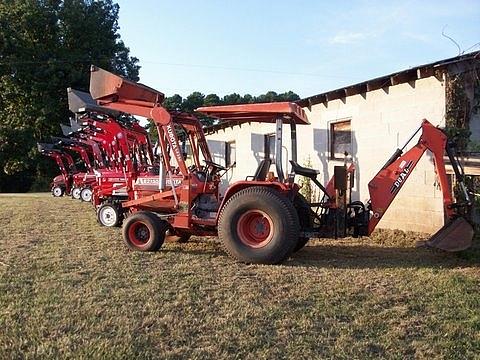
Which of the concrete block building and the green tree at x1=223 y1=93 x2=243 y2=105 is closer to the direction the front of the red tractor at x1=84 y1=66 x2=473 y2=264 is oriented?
the green tree

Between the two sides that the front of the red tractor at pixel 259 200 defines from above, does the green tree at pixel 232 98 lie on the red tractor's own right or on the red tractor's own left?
on the red tractor's own right

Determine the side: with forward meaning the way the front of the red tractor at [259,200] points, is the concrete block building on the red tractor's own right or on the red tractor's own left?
on the red tractor's own right

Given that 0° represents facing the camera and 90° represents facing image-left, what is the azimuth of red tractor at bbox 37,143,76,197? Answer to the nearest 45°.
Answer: approximately 90°

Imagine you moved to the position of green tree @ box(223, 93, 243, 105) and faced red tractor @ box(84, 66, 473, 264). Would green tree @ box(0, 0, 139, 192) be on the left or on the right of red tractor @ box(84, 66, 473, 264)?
right

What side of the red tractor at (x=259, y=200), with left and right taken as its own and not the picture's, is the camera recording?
left

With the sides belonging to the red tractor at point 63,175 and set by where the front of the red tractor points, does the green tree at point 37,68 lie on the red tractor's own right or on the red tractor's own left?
on the red tractor's own right

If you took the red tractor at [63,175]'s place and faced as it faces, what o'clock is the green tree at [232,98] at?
The green tree is roughly at 4 o'clock from the red tractor.
